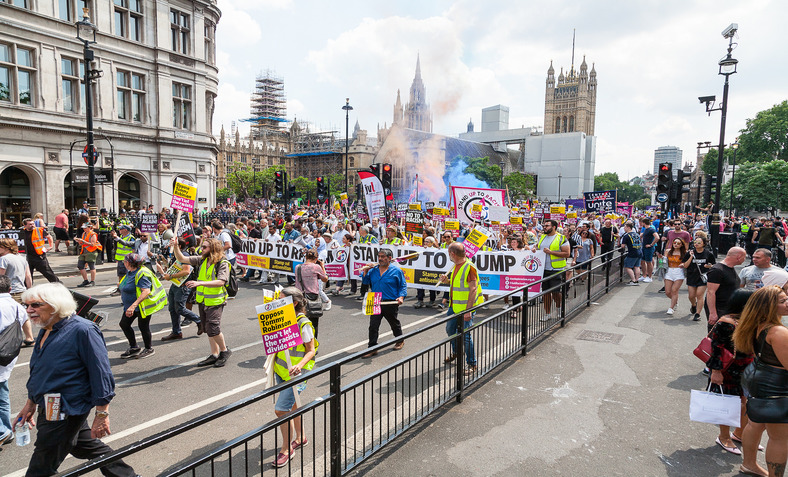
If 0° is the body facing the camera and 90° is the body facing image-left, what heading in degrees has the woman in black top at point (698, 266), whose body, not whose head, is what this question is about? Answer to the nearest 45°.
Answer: approximately 0°

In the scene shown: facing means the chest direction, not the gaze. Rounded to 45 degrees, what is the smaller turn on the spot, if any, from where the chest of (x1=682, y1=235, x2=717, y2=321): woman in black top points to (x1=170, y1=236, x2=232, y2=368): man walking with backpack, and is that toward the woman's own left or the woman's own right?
approximately 45° to the woman's own right

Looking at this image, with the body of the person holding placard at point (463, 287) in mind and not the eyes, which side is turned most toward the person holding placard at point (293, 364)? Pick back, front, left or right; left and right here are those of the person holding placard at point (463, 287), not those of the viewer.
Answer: front

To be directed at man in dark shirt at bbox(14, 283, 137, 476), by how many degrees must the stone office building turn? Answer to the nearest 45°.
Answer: approximately 45° to its right

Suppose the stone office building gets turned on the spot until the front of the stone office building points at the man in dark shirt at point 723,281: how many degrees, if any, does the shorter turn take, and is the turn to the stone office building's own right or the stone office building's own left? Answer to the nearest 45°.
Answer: approximately 45° to the stone office building's own right

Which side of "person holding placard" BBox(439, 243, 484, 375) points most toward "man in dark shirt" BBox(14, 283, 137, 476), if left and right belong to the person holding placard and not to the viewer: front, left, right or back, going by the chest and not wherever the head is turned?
front

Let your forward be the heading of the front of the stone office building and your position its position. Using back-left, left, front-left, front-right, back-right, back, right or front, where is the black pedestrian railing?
front-right

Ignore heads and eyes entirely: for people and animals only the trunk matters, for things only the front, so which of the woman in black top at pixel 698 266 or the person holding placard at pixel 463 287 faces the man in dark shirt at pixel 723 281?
the woman in black top

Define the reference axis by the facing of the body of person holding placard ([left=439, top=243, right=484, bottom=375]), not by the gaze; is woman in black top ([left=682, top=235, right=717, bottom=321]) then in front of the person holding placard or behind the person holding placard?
behind

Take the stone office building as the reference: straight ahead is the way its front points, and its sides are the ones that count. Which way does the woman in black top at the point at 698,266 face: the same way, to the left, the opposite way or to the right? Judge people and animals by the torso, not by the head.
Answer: to the right

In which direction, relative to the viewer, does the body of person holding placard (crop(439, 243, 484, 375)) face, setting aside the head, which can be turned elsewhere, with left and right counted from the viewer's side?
facing the viewer and to the left of the viewer

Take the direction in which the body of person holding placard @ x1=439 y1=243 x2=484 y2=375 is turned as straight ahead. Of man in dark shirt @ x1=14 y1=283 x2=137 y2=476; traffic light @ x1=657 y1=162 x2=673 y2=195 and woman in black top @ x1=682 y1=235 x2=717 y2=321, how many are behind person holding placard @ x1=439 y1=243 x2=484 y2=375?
2

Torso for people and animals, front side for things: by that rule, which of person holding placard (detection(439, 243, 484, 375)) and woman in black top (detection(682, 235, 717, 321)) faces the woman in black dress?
the woman in black top
